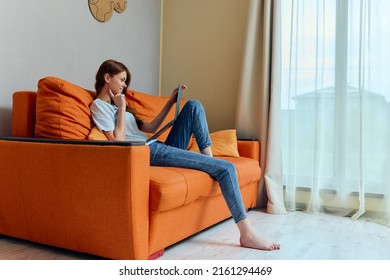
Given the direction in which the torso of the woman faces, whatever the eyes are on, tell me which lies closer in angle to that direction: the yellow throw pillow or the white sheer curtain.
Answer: the white sheer curtain

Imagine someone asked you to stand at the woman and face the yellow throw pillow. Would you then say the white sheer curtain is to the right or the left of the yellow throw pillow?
right

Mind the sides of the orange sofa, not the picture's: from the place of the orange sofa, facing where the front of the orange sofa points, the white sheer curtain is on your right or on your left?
on your left

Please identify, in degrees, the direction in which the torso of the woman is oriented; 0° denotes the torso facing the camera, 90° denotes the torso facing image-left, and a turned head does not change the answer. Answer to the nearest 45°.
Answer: approximately 270°

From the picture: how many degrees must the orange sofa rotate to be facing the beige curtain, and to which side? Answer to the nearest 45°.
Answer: approximately 90° to its left

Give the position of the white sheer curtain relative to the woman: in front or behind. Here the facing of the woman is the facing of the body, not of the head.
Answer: in front

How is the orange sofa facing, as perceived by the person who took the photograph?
facing the viewer and to the right of the viewer

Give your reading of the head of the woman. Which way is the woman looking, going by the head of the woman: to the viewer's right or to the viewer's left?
to the viewer's right
